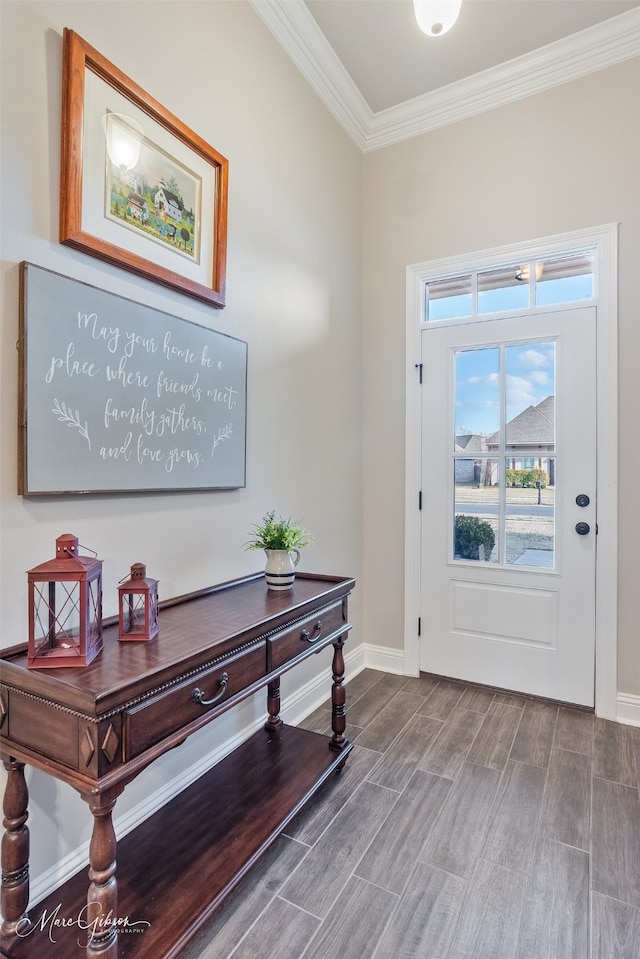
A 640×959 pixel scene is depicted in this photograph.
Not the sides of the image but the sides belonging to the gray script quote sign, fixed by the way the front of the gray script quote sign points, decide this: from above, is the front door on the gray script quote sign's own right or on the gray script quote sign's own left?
on the gray script quote sign's own left

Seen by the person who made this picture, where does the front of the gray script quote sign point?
facing the viewer and to the right of the viewer

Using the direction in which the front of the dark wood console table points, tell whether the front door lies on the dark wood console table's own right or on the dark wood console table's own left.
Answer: on the dark wood console table's own left

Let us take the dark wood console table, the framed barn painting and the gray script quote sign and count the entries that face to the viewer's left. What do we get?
0

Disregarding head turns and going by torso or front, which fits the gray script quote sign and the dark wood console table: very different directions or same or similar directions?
same or similar directions

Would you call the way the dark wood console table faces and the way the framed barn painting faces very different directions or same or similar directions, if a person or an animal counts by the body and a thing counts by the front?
same or similar directions

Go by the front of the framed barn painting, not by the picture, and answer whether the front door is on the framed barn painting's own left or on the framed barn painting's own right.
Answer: on the framed barn painting's own left

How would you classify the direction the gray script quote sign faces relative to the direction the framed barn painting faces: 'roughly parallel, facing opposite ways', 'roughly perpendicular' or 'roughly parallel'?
roughly parallel
